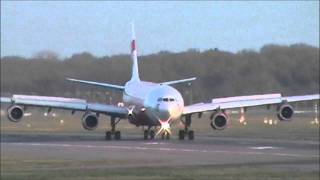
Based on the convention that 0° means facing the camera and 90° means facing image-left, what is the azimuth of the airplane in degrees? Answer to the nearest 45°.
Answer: approximately 0°
